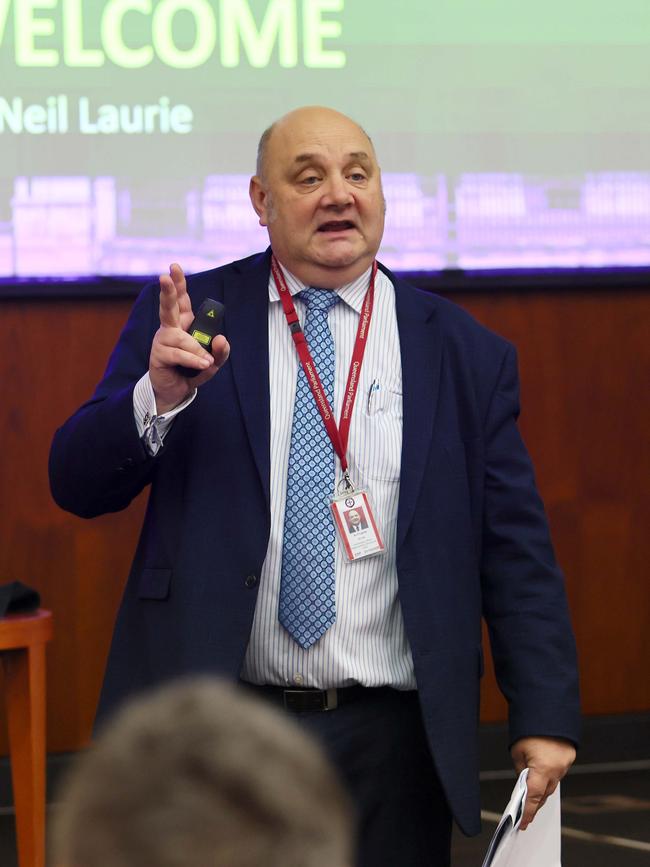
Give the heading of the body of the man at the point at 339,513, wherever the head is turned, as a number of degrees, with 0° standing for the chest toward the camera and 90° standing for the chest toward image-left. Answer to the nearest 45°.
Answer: approximately 0°
